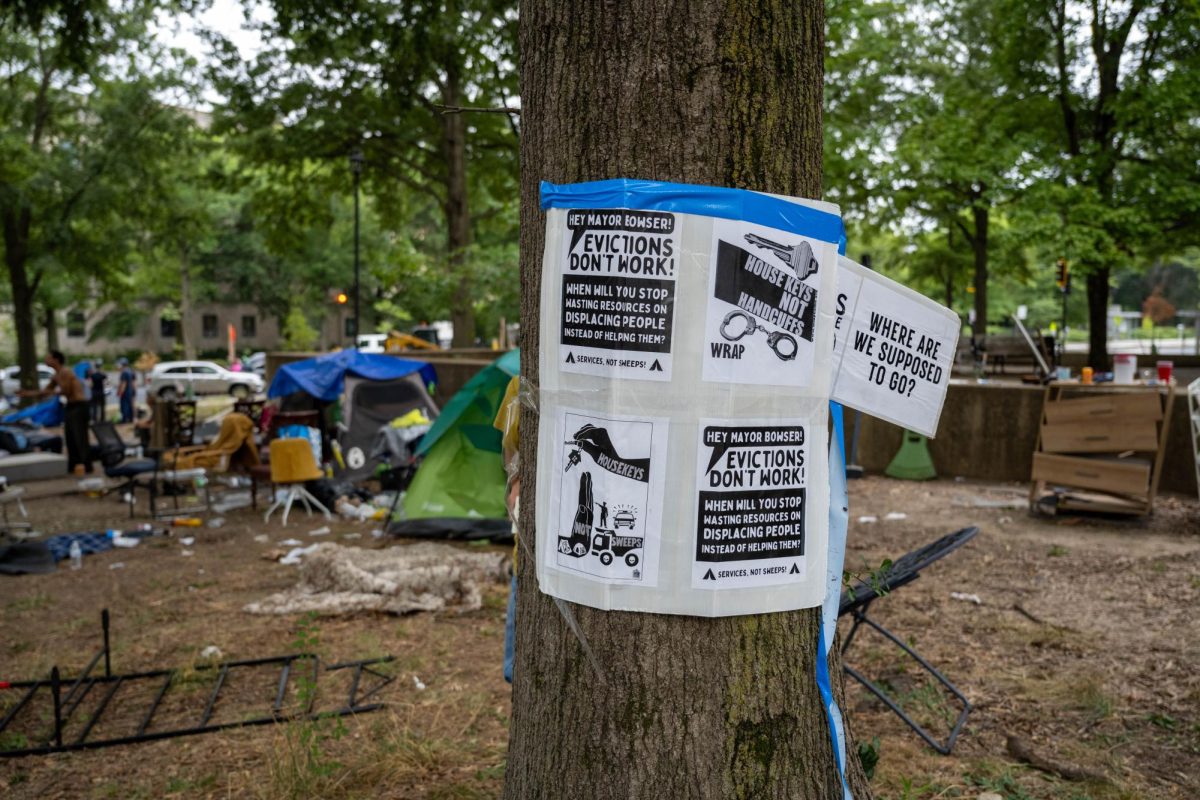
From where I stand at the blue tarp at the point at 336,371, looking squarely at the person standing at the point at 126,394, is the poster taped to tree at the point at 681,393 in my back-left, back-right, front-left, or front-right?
back-left

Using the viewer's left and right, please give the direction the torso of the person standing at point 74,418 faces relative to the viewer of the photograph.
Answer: facing to the left of the viewer

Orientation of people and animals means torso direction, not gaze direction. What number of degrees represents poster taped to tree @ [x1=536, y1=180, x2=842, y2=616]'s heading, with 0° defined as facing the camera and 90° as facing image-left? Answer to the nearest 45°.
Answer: approximately 0°

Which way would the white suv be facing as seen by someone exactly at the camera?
facing to the right of the viewer

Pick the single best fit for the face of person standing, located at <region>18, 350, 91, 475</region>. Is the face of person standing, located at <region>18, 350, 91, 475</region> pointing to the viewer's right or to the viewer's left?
to the viewer's left

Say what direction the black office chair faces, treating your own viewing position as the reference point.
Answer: facing to the right of the viewer

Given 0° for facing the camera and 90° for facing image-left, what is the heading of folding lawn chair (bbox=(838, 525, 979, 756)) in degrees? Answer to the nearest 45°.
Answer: approximately 90°
